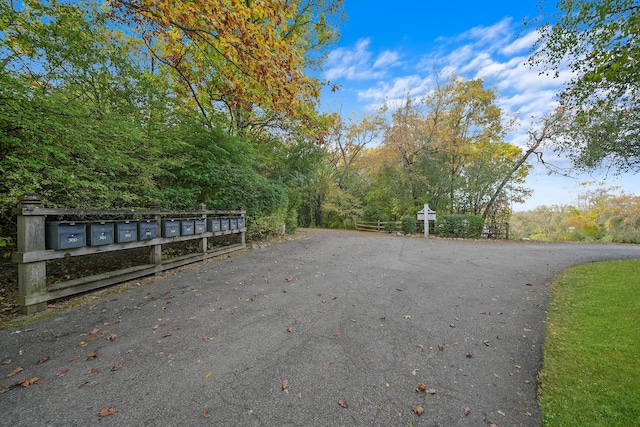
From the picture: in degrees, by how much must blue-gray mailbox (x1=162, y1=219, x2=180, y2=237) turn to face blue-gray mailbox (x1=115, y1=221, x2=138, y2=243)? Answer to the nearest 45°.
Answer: approximately 90° to its right

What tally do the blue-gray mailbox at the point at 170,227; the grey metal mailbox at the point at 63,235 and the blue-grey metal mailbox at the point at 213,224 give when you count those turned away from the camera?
0

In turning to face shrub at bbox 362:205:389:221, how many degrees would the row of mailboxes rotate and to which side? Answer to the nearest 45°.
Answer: approximately 90° to its left

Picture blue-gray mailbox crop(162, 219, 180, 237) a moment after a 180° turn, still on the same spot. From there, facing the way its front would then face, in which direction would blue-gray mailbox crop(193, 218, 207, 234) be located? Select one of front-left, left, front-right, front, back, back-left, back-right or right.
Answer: right

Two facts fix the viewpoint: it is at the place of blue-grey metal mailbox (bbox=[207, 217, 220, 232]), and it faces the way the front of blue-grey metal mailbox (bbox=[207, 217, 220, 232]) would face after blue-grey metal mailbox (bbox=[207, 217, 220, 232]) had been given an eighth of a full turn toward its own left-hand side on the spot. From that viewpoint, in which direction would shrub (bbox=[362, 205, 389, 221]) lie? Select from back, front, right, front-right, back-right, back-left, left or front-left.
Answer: front-left

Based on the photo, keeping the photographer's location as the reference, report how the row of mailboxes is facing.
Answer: facing the viewer and to the right of the viewer

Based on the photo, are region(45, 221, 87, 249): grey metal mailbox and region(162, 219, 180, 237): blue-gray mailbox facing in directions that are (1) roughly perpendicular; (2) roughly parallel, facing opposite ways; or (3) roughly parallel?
roughly parallel

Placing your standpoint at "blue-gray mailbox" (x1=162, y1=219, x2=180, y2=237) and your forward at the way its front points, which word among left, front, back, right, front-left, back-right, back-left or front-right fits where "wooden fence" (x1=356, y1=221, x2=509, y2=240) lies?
front-left

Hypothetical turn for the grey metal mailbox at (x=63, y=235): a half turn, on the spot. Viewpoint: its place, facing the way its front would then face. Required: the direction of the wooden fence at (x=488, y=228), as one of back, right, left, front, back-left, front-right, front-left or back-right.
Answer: back-right

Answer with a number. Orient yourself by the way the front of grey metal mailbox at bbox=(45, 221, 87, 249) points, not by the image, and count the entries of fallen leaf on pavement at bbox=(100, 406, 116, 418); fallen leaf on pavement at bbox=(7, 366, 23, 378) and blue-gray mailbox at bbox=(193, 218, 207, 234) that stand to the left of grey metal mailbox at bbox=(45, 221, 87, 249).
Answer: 1

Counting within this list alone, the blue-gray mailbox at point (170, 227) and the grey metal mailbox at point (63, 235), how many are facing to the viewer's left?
0

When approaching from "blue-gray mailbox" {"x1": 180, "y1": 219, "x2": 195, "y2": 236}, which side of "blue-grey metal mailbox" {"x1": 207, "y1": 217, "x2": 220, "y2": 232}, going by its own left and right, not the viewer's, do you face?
right

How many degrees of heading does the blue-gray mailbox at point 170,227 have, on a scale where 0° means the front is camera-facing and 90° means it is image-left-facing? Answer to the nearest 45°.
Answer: approximately 315°

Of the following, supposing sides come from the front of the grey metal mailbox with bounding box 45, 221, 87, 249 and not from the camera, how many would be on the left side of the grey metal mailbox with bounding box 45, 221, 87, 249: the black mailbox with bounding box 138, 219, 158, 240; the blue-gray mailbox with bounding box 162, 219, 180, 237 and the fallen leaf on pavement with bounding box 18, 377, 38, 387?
2
